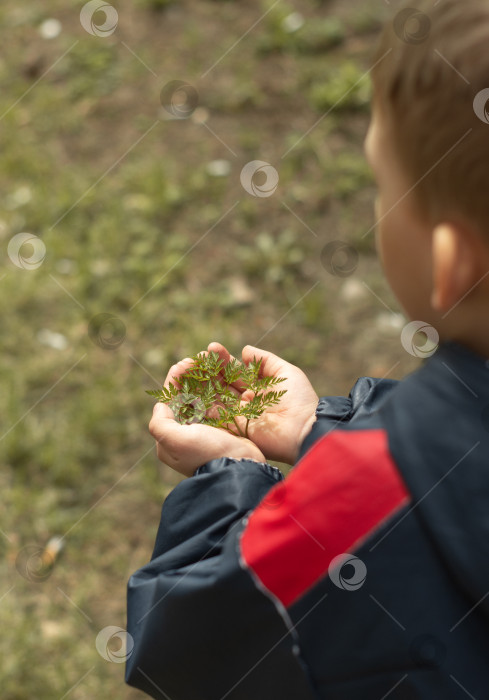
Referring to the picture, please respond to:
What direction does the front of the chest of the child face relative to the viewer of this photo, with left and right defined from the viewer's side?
facing away from the viewer and to the left of the viewer

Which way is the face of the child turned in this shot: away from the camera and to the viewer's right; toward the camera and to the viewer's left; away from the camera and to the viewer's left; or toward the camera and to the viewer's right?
away from the camera and to the viewer's left
